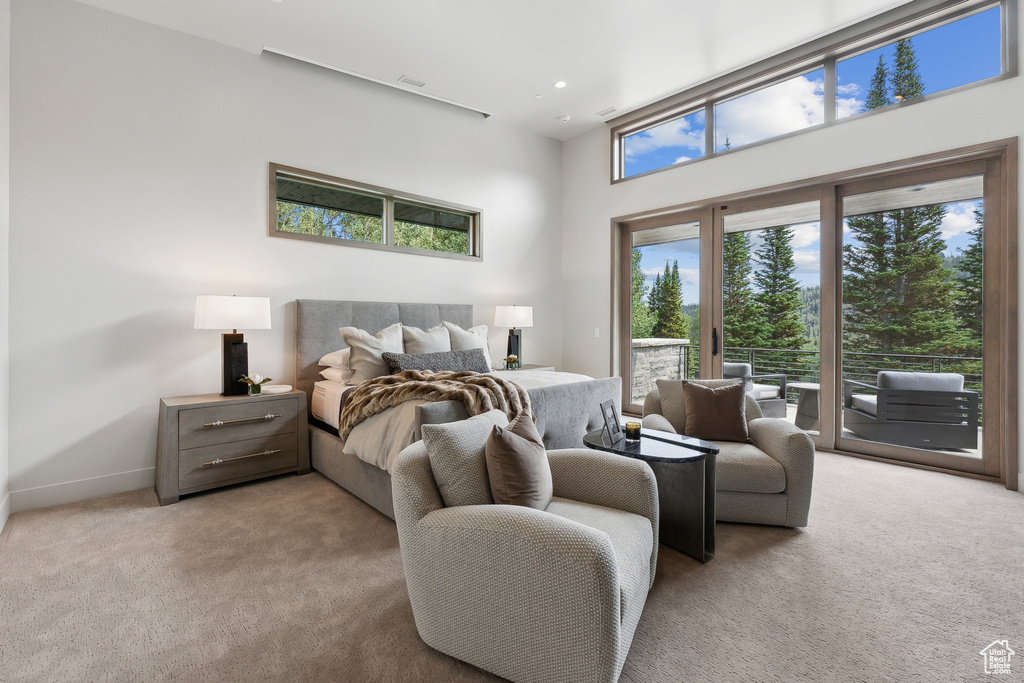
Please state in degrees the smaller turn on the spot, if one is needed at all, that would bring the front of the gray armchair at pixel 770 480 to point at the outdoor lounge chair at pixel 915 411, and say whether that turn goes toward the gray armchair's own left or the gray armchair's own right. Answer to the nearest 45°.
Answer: approximately 135° to the gray armchair's own left

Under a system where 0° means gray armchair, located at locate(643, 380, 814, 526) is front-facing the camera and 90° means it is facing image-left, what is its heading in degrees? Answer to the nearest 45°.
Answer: approximately 0°

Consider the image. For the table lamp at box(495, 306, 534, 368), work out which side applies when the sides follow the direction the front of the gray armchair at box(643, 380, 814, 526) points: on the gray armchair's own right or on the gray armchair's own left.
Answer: on the gray armchair's own right

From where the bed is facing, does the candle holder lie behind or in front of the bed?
in front

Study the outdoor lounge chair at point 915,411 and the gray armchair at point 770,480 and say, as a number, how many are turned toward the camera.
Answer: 1

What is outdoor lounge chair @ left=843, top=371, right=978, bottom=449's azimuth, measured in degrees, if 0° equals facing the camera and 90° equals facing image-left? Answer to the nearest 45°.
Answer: approximately 135°

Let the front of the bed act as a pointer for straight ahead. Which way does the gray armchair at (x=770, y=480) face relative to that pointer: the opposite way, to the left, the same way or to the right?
to the right

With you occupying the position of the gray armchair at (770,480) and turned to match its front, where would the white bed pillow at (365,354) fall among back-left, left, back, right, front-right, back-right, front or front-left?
right

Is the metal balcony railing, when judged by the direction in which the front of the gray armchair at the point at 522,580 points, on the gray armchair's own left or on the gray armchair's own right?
on the gray armchair's own left

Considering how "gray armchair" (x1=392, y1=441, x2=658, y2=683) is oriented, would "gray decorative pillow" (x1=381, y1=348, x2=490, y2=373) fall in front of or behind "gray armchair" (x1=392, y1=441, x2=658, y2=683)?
behind
